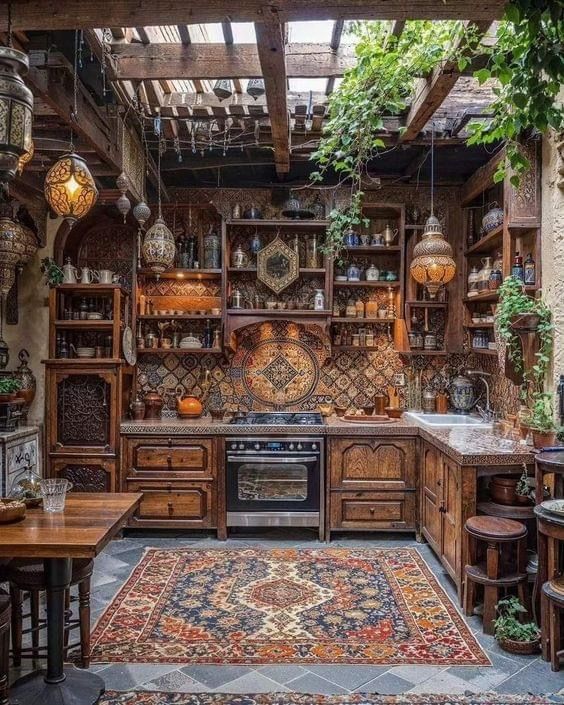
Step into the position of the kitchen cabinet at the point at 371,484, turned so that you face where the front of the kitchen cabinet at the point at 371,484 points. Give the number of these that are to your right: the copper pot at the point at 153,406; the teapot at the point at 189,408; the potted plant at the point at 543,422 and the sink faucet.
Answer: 2

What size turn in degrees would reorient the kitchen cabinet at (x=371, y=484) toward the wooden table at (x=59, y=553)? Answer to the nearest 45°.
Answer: approximately 45° to its right

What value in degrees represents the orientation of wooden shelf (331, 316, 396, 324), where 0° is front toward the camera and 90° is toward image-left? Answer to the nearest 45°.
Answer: approximately 0°
